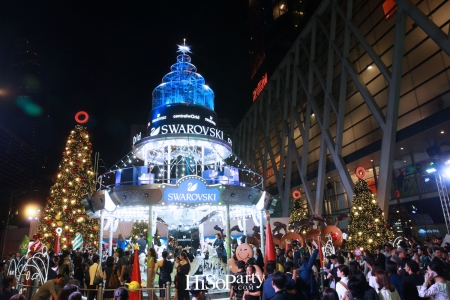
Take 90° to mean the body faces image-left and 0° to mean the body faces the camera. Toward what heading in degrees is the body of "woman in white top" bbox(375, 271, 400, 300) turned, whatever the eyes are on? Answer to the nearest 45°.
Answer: approximately 135°

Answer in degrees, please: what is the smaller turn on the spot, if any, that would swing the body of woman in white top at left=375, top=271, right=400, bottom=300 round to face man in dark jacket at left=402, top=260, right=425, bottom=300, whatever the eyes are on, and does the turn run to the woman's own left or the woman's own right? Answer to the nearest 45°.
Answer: approximately 90° to the woman's own right

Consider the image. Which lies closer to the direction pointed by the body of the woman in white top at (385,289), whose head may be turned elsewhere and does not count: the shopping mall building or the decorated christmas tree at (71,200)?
the decorated christmas tree

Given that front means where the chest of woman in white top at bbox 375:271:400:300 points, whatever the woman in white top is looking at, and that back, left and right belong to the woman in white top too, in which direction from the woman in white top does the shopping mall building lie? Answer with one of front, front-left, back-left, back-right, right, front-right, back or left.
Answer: front-right

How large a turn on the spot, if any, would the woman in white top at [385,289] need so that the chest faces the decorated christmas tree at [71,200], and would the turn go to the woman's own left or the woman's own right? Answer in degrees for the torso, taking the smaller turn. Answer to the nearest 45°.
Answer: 0° — they already face it

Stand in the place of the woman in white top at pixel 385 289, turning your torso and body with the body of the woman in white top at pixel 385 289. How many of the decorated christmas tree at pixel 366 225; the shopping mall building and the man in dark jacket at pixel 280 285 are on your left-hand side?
1

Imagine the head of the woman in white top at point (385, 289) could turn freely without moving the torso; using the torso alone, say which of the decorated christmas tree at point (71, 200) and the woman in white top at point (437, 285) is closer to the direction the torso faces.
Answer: the decorated christmas tree

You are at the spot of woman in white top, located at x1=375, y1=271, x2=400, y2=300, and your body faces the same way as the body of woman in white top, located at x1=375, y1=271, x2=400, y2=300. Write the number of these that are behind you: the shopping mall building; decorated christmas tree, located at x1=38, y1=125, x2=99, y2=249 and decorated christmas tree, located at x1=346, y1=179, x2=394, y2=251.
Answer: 0

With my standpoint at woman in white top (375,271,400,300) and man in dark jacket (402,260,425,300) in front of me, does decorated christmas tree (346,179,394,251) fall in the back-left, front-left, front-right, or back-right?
front-left

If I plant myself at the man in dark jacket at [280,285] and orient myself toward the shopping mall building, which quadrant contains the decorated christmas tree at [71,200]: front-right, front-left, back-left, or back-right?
front-left

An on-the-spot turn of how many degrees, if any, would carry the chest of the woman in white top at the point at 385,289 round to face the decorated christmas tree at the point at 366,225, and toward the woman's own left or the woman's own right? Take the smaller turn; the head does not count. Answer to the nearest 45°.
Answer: approximately 45° to the woman's own right

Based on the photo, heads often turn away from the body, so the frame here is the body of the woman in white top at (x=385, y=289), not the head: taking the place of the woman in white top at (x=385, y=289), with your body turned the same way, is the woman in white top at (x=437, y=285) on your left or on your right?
on your right

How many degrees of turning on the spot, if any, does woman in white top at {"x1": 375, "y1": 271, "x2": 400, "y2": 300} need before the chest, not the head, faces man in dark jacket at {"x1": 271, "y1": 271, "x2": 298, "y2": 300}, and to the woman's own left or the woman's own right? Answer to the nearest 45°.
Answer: approximately 90° to the woman's own left

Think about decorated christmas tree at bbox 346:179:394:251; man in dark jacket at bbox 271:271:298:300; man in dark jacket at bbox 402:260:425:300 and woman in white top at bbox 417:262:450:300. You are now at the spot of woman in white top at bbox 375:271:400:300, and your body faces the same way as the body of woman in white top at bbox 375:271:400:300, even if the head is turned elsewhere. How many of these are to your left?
1

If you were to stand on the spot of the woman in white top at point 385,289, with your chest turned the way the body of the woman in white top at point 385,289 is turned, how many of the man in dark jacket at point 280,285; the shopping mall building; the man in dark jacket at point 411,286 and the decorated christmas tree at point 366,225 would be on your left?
1
